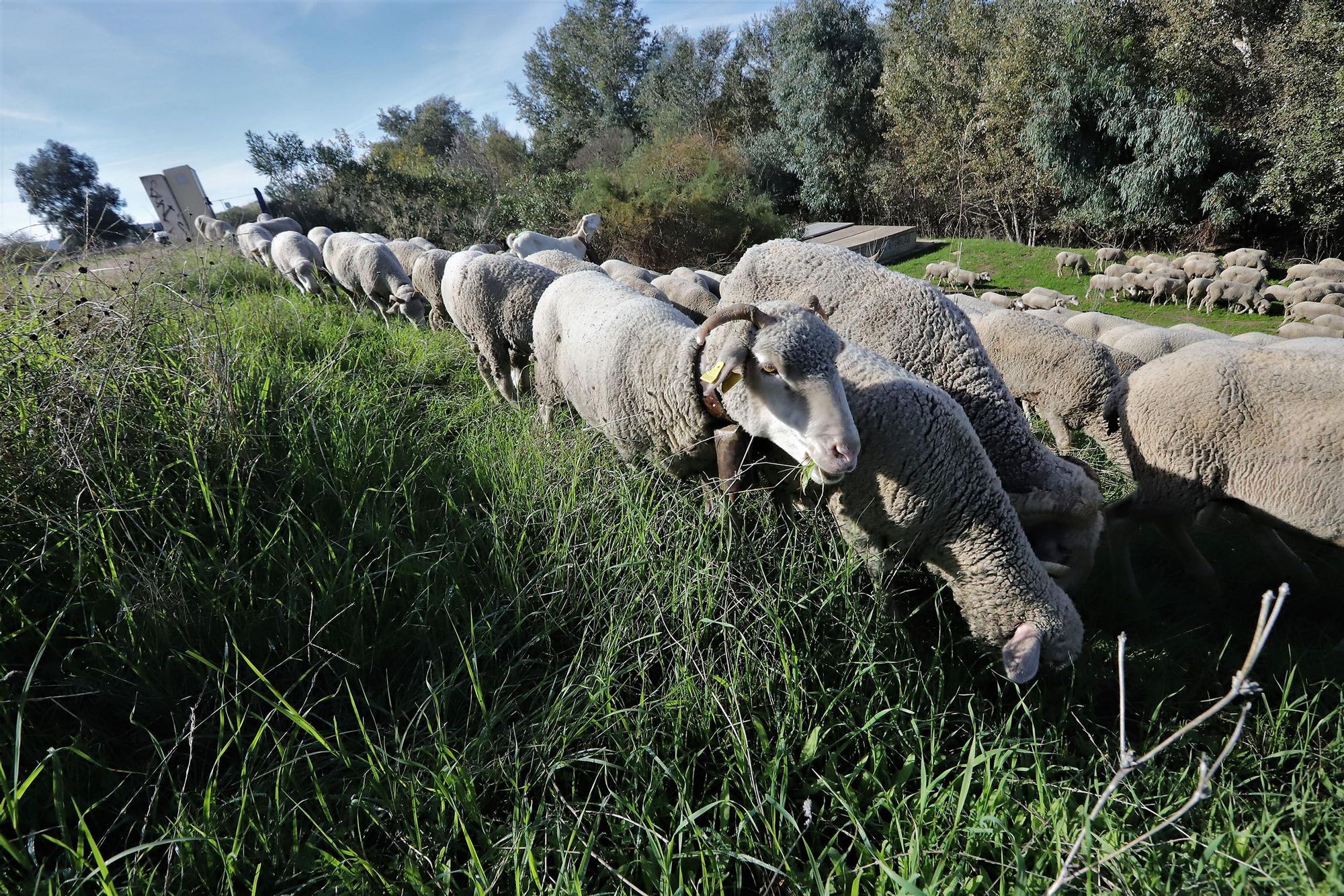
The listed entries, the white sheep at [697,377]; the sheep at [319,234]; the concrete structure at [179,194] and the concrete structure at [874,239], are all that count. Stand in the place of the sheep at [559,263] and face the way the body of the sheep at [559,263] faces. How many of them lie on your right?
1

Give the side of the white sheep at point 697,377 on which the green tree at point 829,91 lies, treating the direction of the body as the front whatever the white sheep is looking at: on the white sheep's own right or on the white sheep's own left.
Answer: on the white sheep's own left

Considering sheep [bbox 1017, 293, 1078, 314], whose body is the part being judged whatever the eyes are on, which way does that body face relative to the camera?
to the viewer's right

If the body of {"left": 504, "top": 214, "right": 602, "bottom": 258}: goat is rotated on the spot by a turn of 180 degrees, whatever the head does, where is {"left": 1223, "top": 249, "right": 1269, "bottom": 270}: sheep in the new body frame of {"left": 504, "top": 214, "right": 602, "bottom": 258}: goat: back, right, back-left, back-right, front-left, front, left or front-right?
back

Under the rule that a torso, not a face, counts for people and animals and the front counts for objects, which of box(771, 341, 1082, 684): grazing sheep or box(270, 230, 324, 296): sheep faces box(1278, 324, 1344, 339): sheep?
box(270, 230, 324, 296): sheep

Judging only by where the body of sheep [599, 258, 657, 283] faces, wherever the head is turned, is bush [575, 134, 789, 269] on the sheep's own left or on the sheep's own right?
on the sheep's own left

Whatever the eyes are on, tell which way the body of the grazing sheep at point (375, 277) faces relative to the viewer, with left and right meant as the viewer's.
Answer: facing the viewer and to the right of the viewer

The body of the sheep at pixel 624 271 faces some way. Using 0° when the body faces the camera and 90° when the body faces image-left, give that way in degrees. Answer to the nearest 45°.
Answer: approximately 270°

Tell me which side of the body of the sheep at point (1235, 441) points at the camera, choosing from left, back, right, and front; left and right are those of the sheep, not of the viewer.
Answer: right

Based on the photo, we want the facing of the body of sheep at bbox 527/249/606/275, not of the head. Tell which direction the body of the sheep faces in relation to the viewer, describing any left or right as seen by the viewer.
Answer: facing to the right of the viewer
